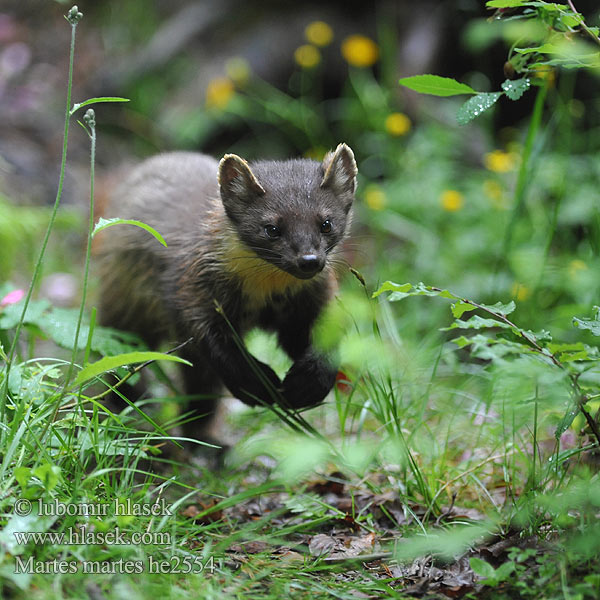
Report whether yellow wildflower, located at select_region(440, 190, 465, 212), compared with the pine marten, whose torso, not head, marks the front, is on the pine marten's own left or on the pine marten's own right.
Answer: on the pine marten's own left

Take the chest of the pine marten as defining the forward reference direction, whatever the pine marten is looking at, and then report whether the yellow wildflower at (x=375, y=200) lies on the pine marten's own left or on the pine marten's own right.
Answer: on the pine marten's own left

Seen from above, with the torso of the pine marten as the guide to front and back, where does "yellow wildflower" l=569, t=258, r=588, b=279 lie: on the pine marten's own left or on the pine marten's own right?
on the pine marten's own left

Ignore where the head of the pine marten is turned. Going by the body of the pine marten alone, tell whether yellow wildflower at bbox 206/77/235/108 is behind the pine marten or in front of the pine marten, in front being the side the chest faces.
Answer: behind

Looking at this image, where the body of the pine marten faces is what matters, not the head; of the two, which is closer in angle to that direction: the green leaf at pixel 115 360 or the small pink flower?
the green leaf

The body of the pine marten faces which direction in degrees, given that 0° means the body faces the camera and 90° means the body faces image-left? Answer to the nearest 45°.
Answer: approximately 315°
